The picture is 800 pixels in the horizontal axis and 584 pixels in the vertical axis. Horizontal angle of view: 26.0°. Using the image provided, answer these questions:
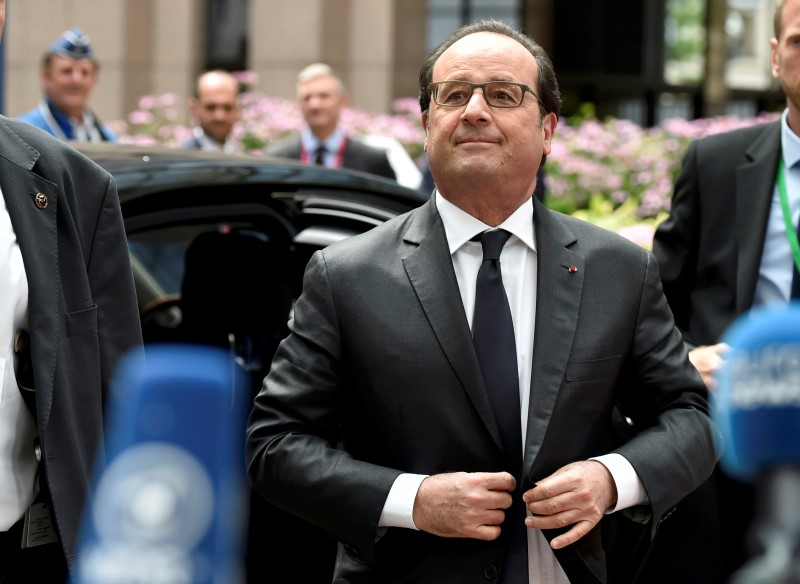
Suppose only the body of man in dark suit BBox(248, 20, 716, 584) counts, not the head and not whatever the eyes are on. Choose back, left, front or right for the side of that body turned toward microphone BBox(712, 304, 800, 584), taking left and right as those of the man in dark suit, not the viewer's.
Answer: front

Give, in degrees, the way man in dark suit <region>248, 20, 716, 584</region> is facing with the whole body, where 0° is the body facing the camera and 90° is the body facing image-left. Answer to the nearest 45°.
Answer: approximately 0°

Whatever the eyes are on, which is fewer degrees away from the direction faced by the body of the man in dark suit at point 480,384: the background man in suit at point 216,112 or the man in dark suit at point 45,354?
the man in dark suit

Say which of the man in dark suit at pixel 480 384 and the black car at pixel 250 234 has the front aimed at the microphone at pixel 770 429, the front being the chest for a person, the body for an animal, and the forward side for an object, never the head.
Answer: the man in dark suit

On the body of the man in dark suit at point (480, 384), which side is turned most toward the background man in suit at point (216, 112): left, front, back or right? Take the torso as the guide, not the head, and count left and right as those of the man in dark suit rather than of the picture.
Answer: back

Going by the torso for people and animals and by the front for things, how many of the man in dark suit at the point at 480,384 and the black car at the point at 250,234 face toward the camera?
1

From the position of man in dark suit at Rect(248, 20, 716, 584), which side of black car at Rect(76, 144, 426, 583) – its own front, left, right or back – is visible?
left

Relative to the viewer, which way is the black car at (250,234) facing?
to the viewer's left

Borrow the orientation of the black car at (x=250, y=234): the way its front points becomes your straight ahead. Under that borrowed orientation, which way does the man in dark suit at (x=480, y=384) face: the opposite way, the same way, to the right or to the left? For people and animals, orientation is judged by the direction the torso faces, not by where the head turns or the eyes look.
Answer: to the left

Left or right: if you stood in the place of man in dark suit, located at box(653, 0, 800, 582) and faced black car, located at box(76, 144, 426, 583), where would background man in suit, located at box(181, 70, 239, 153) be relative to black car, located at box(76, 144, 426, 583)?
right
